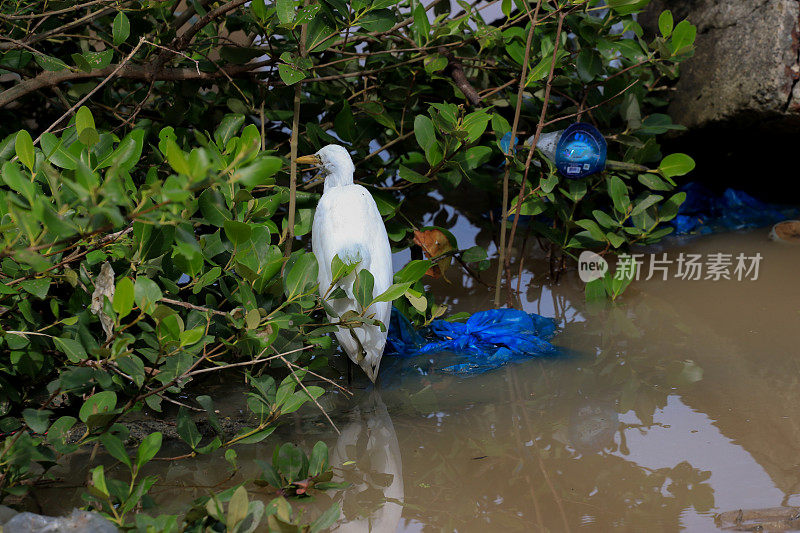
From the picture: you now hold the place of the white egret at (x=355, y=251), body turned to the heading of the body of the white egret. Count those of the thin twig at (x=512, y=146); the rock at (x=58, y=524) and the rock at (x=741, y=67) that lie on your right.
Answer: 2

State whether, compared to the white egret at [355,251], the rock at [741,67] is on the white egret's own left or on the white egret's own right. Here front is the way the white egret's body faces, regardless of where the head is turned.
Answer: on the white egret's own right

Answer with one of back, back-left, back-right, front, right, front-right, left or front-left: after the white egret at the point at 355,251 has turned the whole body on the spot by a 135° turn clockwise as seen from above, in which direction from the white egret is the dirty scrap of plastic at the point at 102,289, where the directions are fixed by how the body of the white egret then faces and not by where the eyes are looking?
back-right

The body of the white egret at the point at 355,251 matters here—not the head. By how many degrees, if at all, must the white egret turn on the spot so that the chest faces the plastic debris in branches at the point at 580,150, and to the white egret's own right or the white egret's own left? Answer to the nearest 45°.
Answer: approximately 90° to the white egret's own right

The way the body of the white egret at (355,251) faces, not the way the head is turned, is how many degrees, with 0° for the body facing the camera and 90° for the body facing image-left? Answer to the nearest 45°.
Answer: approximately 135°
